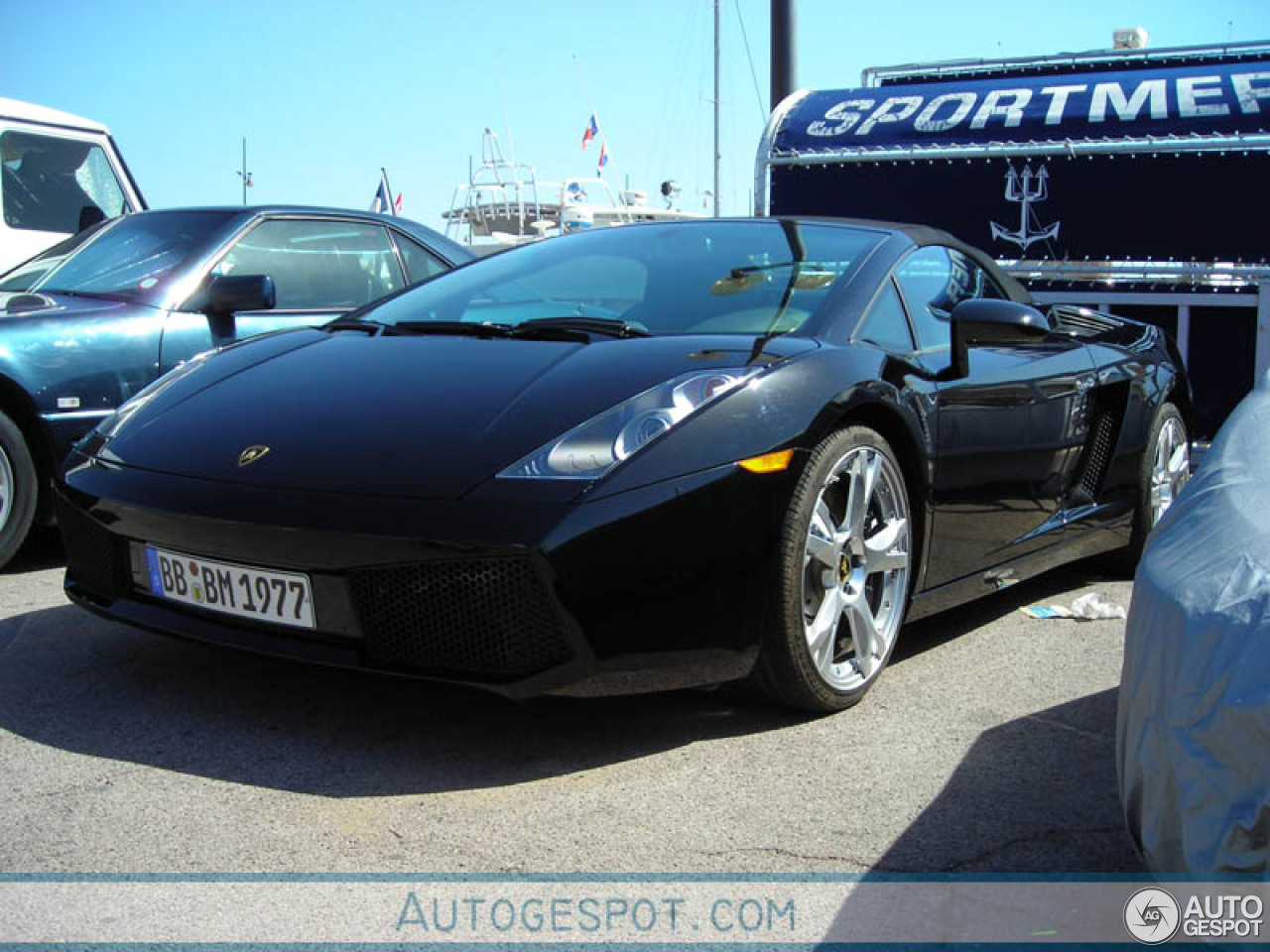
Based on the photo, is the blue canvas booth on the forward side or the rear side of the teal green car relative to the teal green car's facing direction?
on the rear side

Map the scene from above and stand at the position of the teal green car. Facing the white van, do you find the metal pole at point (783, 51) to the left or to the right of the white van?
right

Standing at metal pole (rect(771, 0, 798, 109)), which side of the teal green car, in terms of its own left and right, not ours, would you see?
back

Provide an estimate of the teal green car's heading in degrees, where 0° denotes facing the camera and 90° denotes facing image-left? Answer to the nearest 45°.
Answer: approximately 45°
